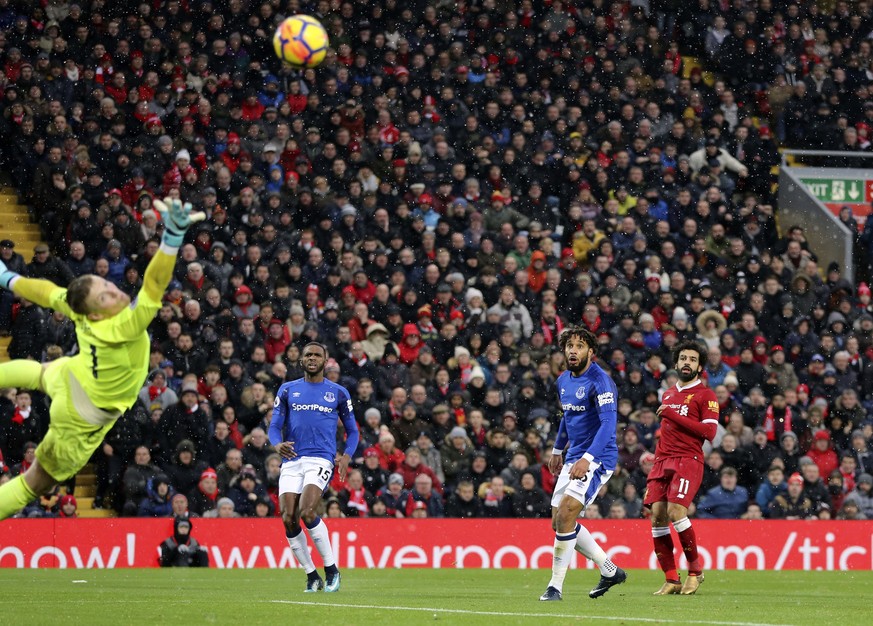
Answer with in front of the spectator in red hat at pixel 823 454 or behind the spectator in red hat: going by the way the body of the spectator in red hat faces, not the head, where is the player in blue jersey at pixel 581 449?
in front

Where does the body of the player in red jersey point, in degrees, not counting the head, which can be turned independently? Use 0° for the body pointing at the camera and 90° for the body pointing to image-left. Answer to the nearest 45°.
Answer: approximately 45°

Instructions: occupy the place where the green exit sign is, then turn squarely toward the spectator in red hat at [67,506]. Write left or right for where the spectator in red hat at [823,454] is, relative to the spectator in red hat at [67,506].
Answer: left

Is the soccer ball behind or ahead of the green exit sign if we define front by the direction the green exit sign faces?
ahead

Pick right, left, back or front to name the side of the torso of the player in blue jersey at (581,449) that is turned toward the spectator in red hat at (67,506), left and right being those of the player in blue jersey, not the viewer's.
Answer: right

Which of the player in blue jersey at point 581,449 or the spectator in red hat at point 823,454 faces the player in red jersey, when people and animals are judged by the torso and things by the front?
the spectator in red hat

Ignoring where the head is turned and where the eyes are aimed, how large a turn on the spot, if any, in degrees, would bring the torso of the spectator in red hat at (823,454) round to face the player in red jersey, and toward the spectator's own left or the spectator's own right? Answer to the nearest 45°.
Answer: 0° — they already face them

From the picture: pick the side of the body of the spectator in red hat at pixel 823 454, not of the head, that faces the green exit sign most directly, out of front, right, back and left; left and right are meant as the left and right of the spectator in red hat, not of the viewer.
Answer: back

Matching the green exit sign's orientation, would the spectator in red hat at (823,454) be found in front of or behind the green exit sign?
in front

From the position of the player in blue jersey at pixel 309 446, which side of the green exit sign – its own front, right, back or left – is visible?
front

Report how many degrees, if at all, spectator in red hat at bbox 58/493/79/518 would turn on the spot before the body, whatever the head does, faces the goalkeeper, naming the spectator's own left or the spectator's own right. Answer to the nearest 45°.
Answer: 0° — they already face them

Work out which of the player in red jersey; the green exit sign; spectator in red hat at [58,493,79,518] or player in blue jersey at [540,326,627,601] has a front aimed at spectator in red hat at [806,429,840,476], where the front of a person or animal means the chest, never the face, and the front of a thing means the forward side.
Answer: the green exit sign

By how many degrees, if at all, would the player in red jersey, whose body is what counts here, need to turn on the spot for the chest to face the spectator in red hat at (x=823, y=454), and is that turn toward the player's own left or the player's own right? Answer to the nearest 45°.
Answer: approximately 135° to the player's own right

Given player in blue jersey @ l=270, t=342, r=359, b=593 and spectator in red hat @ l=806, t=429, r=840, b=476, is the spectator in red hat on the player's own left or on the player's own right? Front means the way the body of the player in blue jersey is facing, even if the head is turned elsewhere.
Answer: on the player's own left

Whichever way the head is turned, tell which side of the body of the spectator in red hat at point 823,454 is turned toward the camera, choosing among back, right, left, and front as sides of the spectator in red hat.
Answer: front

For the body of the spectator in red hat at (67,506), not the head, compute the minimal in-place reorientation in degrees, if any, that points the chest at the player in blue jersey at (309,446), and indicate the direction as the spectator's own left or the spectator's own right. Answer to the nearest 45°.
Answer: approximately 45° to the spectator's own left
